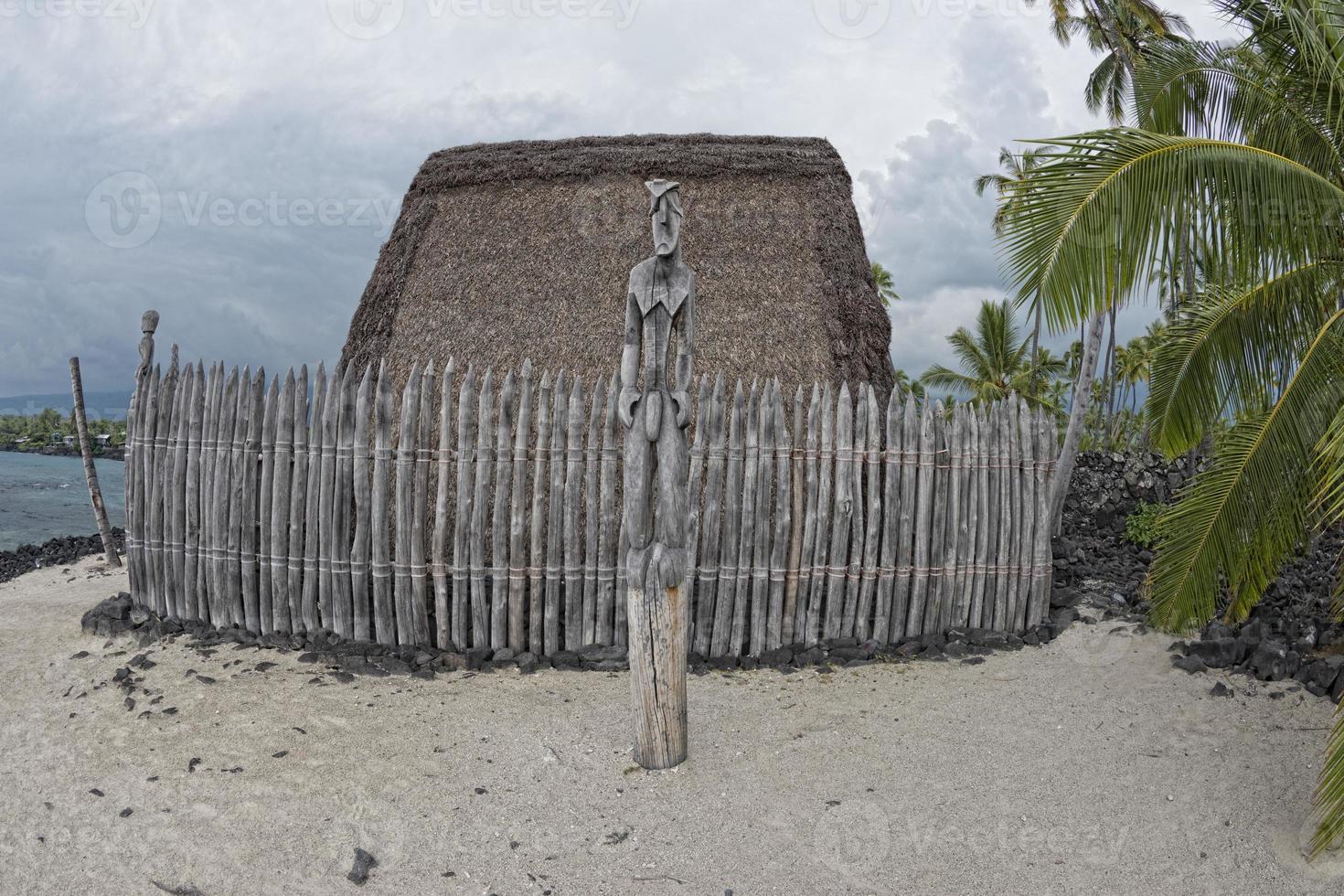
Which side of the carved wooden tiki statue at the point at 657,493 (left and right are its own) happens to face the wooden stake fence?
back

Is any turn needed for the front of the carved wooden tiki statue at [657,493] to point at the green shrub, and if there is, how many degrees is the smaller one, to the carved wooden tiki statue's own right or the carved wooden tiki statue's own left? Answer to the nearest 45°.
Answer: approximately 135° to the carved wooden tiki statue's own left

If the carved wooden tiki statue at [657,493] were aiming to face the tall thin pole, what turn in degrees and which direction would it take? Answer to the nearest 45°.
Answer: approximately 135° to its right

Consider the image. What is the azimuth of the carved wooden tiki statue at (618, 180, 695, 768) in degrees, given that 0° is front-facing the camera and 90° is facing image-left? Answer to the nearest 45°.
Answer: approximately 0°

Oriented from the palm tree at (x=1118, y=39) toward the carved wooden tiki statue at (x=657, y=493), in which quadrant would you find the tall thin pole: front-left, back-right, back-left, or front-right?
front-right

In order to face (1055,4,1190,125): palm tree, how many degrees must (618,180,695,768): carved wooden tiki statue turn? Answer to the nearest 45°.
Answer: approximately 135° to its left

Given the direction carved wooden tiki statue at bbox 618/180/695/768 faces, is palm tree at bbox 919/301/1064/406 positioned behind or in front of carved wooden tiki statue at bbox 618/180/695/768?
behind
